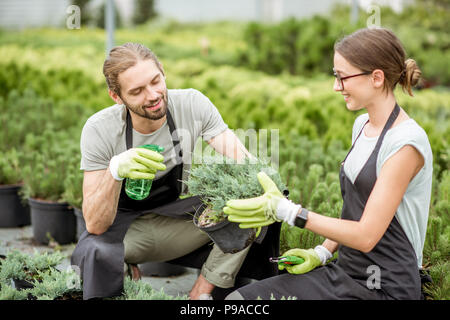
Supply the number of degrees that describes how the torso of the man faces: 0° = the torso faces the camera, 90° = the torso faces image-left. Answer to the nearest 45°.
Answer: approximately 0°

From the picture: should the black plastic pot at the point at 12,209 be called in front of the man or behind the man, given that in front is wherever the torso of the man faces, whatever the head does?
behind

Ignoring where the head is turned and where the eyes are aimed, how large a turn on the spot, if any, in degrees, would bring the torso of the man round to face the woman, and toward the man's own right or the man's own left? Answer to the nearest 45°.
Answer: approximately 45° to the man's own left

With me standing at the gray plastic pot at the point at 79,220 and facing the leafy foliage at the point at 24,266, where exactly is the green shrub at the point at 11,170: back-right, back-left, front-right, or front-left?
back-right

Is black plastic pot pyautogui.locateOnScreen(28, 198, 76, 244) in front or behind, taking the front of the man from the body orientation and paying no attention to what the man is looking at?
behind

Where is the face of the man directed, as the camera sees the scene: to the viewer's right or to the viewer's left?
to the viewer's right

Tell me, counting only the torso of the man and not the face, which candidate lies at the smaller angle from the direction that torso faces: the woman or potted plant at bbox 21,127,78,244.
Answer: the woman
